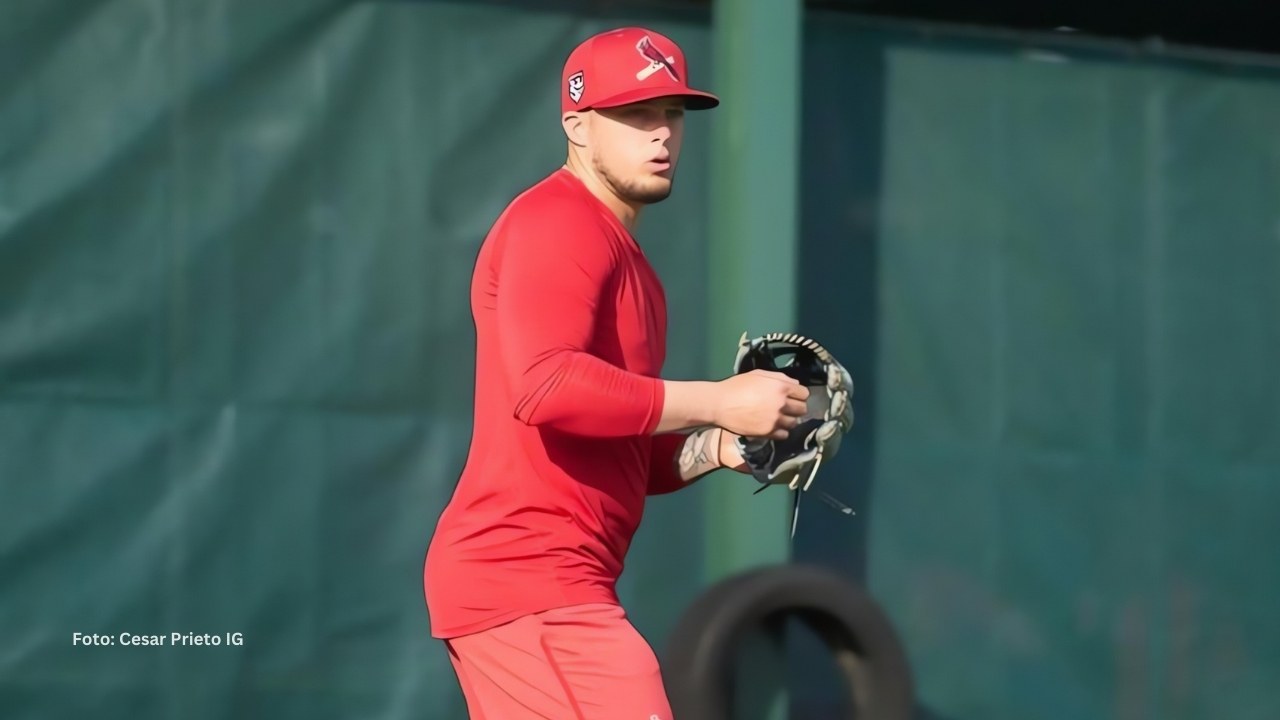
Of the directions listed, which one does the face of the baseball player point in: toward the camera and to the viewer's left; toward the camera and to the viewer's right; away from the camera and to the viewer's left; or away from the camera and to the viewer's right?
toward the camera and to the viewer's right

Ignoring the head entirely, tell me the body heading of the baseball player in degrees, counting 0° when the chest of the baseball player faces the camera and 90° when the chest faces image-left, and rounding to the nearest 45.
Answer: approximately 270°
